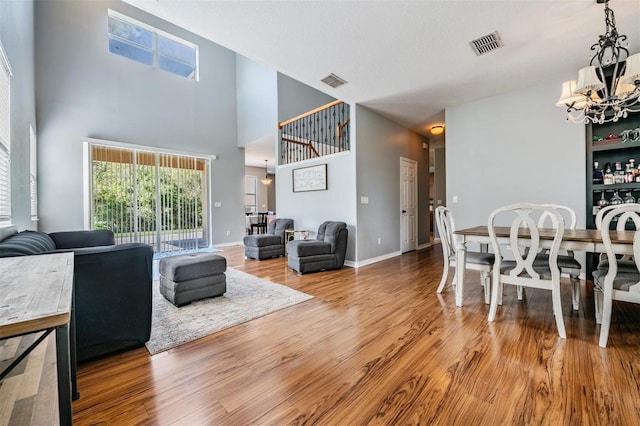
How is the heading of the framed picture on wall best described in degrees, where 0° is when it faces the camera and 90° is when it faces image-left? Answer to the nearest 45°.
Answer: approximately 45°

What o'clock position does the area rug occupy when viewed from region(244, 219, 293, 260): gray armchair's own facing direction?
The area rug is roughly at 11 o'clock from the gray armchair.

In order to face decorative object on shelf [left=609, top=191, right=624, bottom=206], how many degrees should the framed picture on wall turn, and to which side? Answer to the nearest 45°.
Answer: approximately 90° to its left

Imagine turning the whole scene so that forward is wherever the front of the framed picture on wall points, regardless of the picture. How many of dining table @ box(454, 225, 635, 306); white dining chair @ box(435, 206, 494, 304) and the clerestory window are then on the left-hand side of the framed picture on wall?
2

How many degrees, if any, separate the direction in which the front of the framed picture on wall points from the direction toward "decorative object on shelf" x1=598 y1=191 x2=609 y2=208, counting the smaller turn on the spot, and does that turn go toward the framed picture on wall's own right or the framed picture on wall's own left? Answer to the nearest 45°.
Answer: approximately 90° to the framed picture on wall's own left

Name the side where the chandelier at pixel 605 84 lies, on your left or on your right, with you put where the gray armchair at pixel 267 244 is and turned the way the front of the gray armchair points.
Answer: on your left

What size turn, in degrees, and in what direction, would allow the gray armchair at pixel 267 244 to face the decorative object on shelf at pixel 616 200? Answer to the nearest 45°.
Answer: approximately 90° to its left

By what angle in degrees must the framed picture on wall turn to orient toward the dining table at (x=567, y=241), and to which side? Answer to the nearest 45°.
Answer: approximately 90° to its left

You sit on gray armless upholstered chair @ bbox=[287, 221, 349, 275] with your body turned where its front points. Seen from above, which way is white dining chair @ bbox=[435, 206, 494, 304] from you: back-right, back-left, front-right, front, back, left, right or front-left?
left
